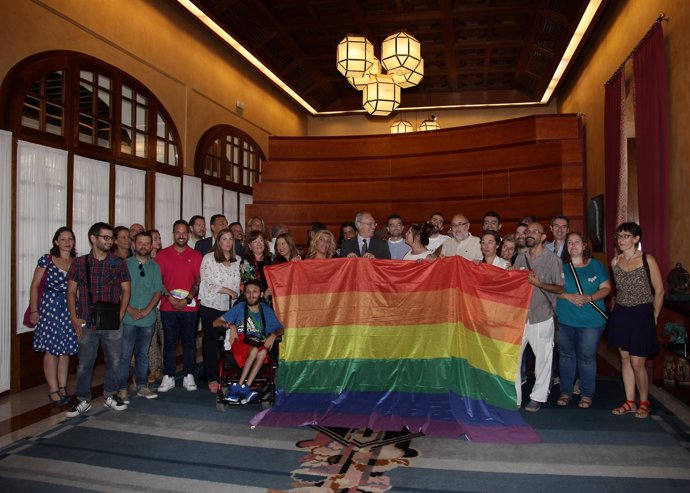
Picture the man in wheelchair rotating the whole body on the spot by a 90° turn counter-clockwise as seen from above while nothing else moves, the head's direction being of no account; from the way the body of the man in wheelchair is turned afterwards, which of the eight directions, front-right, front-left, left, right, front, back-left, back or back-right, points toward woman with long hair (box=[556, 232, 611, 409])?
front

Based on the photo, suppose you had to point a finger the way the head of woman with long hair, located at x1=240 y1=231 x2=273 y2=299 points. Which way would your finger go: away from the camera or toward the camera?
toward the camera

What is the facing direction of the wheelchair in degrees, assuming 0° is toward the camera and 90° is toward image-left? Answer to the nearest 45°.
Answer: approximately 0°

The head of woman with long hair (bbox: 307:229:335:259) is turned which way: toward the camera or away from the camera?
toward the camera

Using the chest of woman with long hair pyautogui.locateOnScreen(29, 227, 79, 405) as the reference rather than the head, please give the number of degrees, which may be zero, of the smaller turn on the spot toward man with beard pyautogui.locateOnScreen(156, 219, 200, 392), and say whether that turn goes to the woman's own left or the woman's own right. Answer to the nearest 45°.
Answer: approximately 45° to the woman's own left

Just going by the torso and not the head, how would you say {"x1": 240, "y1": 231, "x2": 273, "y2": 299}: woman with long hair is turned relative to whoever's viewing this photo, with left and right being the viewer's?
facing the viewer

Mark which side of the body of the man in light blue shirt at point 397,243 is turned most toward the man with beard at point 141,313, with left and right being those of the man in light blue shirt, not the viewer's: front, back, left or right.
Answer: right

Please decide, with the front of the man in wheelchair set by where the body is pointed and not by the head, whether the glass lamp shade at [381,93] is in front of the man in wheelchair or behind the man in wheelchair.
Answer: behind

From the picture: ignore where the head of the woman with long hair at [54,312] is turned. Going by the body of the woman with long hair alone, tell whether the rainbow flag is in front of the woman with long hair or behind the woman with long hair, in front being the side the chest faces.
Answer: in front

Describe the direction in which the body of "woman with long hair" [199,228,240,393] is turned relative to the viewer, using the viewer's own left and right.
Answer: facing the viewer and to the right of the viewer

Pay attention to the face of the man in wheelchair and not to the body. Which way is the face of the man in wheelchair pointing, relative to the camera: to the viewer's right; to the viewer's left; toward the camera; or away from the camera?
toward the camera

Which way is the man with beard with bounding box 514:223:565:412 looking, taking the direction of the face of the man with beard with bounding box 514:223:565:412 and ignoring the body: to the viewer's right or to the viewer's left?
to the viewer's left

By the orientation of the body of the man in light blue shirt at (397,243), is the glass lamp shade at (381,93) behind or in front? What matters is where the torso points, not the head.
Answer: behind

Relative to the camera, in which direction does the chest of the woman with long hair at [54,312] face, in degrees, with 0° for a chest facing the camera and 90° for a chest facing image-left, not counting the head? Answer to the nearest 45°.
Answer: approximately 315°

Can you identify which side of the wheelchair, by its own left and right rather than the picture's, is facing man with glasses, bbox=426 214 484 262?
left

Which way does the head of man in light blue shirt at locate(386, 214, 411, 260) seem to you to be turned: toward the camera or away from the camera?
toward the camera

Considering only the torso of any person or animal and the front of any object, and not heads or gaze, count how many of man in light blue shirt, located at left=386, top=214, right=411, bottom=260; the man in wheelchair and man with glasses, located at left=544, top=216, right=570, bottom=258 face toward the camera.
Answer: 3

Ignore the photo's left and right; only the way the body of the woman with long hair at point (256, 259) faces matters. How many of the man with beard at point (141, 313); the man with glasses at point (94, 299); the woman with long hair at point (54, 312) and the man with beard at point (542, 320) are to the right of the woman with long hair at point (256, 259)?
3
